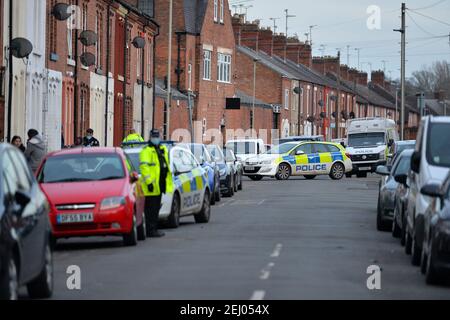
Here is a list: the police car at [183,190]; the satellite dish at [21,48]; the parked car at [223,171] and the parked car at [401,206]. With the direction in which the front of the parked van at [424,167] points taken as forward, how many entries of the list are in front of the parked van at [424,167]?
0

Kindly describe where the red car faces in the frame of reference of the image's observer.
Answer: facing the viewer

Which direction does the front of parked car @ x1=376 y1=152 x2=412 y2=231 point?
toward the camera

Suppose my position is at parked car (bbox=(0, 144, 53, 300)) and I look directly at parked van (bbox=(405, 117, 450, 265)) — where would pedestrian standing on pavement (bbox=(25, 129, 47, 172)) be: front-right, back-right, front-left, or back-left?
front-left

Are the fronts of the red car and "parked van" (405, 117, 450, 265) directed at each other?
no

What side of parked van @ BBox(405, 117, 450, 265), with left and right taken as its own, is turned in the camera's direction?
front

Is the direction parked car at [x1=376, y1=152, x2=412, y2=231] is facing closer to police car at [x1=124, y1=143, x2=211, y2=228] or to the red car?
the red car

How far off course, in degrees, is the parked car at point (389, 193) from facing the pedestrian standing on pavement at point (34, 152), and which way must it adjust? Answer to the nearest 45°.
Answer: approximately 90° to its right

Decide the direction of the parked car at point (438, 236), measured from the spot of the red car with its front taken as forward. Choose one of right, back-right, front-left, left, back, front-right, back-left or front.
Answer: front-left

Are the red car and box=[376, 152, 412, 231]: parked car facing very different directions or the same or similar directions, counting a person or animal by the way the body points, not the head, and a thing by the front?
same or similar directions

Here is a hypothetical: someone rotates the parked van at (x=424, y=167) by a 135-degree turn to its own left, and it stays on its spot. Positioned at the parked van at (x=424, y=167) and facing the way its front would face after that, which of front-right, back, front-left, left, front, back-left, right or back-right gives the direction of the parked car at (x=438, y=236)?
back-right

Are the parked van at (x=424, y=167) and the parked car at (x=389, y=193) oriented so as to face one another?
no

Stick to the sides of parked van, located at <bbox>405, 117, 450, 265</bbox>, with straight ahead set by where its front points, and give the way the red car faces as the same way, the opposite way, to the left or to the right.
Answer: the same way

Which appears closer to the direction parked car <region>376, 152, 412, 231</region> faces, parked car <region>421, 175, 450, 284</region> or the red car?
the parked car
